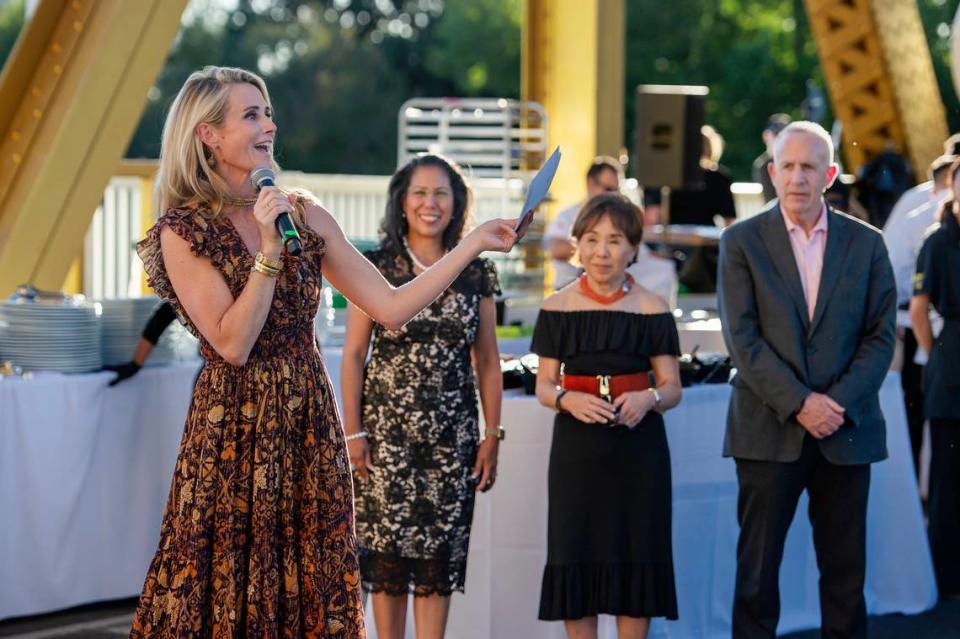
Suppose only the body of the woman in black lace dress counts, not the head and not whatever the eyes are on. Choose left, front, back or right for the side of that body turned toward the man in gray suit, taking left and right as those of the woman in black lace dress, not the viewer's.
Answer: left

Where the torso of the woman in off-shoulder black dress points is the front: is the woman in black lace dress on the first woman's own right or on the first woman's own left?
on the first woman's own right

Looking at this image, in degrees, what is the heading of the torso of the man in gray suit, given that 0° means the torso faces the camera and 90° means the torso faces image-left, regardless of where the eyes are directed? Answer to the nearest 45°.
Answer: approximately 0°

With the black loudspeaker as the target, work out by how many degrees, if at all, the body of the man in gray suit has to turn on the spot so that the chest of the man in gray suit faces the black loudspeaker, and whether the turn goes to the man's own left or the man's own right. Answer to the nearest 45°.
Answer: approximately 180°

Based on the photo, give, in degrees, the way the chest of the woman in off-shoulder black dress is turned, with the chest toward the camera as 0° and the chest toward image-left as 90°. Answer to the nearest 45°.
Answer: approximately 0°

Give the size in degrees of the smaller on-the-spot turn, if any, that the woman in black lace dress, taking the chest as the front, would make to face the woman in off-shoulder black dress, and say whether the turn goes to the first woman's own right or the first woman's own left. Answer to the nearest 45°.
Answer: approximately 90° to the first woman's own left
